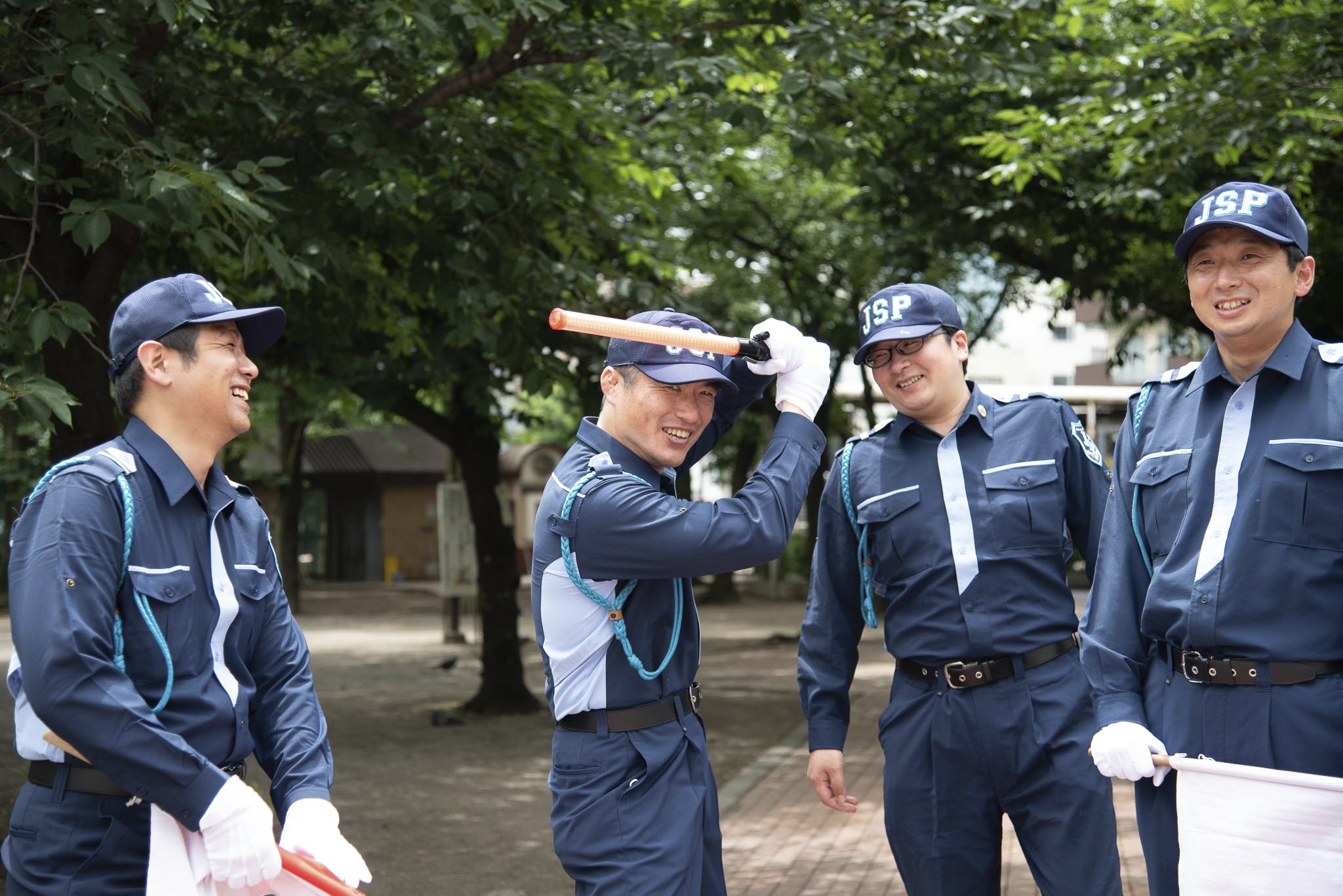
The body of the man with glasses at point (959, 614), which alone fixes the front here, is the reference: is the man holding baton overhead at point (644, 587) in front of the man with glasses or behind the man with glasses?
in front

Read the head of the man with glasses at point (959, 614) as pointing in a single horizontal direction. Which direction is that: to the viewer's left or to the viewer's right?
to the viewer's left

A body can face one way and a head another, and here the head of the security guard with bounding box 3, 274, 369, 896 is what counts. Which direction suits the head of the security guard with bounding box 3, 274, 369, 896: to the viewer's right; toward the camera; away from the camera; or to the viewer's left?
to the viewer's right

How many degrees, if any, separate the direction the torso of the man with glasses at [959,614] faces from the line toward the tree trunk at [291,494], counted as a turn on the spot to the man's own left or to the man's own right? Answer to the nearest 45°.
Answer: approximately 135° to the man's own right

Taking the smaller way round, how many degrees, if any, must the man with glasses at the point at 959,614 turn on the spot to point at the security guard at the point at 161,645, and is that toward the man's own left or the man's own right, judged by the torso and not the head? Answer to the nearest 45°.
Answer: approximately 45° to the man's own right

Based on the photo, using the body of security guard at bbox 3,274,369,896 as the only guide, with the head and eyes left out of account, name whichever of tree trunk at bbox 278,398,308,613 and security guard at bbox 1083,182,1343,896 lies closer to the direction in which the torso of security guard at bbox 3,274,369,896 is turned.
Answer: the security guard

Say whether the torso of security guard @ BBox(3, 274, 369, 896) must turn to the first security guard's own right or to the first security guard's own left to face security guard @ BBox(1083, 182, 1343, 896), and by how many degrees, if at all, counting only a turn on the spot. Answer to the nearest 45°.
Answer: approximately 45° to the first security guard's own left

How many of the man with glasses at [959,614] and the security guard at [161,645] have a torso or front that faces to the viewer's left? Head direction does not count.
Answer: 0

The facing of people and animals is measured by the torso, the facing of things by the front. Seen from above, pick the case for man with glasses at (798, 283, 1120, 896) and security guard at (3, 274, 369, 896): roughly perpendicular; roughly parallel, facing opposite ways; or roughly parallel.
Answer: roughly perpendicular

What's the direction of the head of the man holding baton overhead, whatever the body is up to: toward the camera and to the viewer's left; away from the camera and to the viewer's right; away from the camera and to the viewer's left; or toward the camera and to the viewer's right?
toward the camera and to the viewer's right

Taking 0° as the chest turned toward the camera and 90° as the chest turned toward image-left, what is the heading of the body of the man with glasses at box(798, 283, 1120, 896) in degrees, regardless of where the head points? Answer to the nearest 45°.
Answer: approximately 0°

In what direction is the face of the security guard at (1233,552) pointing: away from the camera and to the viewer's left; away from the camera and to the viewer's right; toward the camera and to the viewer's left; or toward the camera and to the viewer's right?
toward the camera and to the viewer's left

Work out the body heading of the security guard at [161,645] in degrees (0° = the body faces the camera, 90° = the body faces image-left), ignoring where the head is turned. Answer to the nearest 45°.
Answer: approximately 315°
